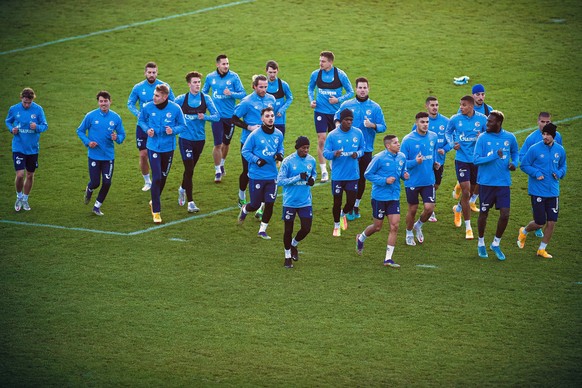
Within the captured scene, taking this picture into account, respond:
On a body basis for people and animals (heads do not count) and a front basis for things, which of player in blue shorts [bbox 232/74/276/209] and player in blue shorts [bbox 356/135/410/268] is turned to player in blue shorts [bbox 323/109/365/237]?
player in blue shorts [bbox 232/74/276/209]

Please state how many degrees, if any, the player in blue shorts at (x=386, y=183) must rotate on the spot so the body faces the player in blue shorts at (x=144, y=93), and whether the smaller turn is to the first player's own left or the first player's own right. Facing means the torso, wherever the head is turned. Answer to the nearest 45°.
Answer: approximately 180°

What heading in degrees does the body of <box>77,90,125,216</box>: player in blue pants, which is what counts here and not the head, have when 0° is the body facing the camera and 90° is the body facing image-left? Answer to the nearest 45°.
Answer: approximately 0°

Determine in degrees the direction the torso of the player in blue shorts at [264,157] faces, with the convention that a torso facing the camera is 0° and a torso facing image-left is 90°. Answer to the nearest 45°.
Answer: approximately 315°

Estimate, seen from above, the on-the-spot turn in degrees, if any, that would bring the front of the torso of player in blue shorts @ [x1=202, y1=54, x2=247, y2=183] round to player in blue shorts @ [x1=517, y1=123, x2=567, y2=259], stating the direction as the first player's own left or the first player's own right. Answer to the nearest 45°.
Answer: approximately 45° to the first player's own left
